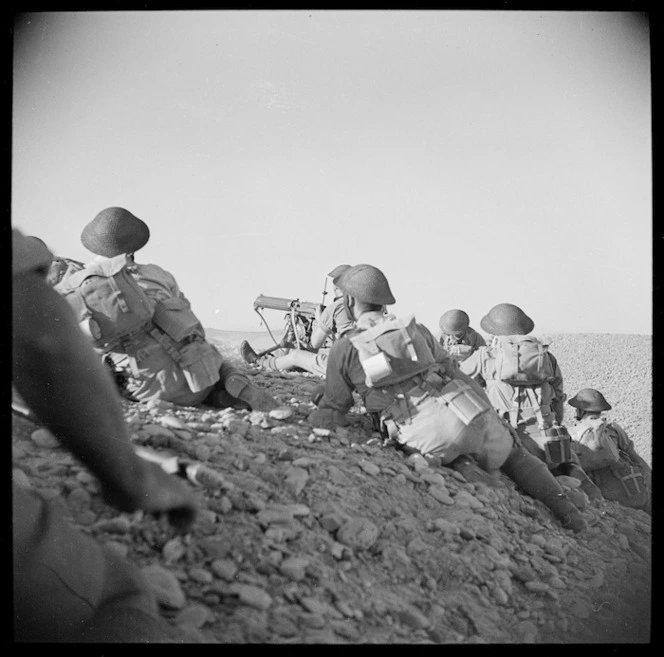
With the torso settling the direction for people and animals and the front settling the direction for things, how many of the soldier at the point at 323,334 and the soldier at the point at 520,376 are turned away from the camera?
1

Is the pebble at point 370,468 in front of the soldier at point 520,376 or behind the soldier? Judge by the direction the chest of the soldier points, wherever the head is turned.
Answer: behind

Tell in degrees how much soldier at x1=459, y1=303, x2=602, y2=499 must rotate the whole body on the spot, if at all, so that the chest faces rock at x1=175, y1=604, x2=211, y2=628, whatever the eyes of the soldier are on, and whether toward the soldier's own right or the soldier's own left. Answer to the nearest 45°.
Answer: approximately 180°

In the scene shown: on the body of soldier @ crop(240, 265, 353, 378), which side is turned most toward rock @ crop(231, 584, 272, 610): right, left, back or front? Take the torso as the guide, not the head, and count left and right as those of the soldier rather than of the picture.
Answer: left

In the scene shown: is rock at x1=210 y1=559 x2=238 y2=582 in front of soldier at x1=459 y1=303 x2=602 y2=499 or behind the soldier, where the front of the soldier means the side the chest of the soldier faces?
behind

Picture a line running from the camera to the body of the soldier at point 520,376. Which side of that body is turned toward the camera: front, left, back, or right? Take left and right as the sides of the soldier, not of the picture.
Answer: back

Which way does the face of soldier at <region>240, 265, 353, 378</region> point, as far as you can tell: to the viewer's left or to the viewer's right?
to the viewer's left

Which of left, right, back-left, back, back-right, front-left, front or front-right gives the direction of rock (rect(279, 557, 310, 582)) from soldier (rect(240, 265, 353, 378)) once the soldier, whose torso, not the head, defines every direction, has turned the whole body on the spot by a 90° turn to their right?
back

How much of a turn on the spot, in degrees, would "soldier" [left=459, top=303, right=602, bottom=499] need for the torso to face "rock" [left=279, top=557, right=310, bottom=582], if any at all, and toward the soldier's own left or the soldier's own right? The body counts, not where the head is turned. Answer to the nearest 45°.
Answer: approximately 180°

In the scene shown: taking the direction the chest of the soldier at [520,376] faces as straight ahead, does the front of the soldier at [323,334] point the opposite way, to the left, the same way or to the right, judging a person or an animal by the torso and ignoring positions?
to the left

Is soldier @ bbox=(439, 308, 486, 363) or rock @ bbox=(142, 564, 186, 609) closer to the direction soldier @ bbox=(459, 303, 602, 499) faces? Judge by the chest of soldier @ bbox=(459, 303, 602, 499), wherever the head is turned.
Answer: the soldier

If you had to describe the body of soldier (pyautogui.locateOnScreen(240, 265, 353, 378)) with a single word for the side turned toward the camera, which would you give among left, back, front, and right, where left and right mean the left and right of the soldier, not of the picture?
left

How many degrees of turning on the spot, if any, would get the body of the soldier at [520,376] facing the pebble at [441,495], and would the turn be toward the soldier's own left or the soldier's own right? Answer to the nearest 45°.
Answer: approximately 180°

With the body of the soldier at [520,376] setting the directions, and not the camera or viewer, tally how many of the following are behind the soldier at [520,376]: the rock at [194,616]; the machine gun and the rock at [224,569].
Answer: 2

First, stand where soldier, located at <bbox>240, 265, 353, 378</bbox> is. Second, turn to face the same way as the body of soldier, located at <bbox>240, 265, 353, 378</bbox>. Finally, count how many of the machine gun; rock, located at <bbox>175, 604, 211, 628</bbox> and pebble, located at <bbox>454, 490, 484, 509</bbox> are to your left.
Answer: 2

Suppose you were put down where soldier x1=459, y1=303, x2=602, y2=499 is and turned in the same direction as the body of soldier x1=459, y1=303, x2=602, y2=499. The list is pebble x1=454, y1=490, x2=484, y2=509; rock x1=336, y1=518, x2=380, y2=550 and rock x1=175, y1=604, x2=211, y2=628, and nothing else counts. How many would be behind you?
3

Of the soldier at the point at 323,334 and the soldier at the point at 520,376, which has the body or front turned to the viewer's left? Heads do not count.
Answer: the soldier at the point at 323,334
